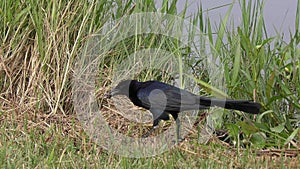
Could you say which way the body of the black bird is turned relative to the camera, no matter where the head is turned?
to the viewer's left
